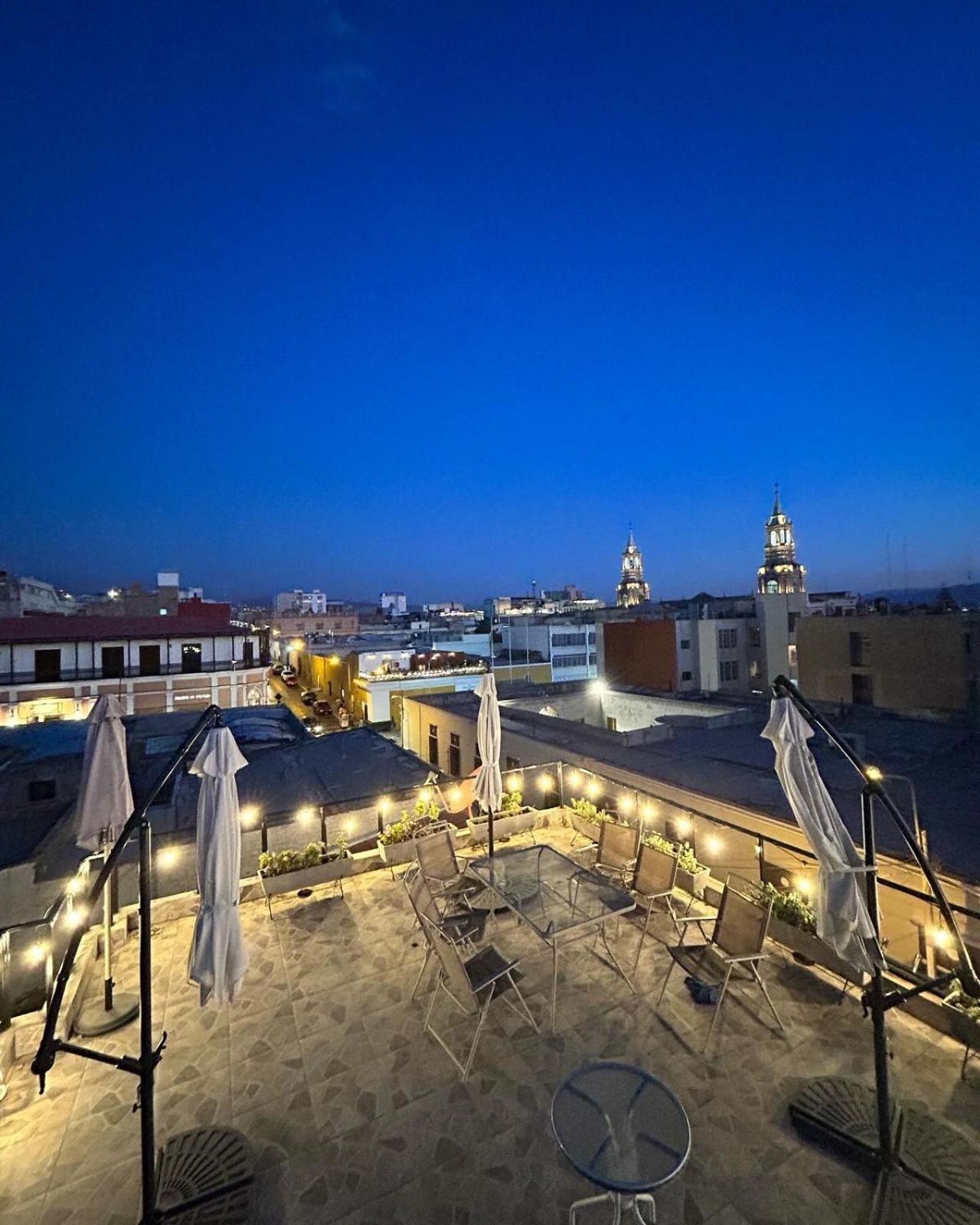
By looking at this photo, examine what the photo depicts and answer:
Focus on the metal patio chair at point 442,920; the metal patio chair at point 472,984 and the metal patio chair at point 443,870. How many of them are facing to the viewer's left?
0

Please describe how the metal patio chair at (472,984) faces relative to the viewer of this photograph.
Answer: facing away from the viewer and to the right of the viewer

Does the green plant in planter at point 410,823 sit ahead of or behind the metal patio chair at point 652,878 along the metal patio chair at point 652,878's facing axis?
ahead

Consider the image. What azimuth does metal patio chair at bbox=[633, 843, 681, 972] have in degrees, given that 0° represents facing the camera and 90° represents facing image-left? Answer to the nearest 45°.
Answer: approximately 135°

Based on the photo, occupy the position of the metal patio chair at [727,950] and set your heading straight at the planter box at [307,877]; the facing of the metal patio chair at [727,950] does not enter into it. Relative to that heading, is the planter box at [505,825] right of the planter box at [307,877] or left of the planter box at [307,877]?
right

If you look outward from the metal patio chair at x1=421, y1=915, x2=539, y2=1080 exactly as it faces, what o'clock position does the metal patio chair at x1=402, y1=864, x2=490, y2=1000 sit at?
the metal patio chair at x1=402, y1=864, x2=490, y2=1000 is roughly at 10 o'clock from the metal patio chair at x1=421, y1=915, x2=539, y2=1080.

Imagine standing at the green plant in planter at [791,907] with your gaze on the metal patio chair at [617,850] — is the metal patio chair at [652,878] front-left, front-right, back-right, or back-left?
front-left

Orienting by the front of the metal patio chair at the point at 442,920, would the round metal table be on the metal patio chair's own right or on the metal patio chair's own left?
on the metal patio chair's own right

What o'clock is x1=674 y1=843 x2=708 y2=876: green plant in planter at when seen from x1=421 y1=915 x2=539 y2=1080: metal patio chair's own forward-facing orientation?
The green plant in planter is roughly at 12 o'clock from the metal patio chair.

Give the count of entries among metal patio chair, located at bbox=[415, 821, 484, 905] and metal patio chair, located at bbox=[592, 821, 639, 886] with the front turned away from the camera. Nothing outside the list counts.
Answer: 0

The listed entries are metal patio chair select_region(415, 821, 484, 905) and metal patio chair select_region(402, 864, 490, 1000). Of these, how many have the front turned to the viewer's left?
0

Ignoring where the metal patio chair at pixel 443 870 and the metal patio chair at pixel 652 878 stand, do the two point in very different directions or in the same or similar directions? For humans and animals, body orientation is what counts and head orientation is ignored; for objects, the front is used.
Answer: very different directions

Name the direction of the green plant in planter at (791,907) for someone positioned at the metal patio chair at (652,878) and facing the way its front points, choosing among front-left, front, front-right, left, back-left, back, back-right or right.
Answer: back-left

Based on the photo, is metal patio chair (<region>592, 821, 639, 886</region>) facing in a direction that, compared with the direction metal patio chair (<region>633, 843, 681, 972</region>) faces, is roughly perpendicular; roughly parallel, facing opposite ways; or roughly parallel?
roughly parallel

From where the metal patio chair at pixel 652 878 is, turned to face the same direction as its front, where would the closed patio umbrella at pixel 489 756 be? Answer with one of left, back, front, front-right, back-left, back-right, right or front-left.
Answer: front
